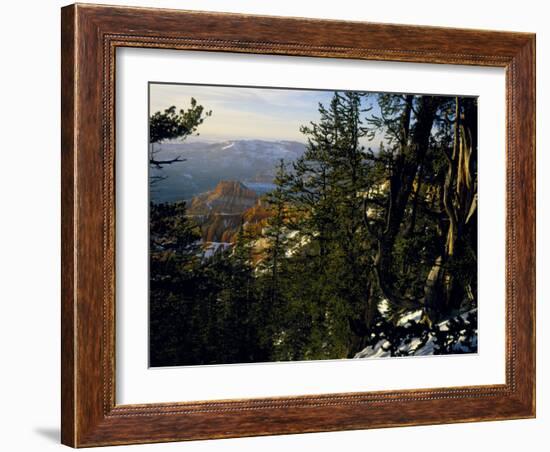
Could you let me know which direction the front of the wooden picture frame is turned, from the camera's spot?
facing the viewer and to the right of the viewer

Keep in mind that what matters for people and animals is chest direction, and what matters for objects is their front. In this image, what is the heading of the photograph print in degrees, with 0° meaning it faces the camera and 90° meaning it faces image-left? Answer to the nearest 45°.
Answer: approximately 315°
